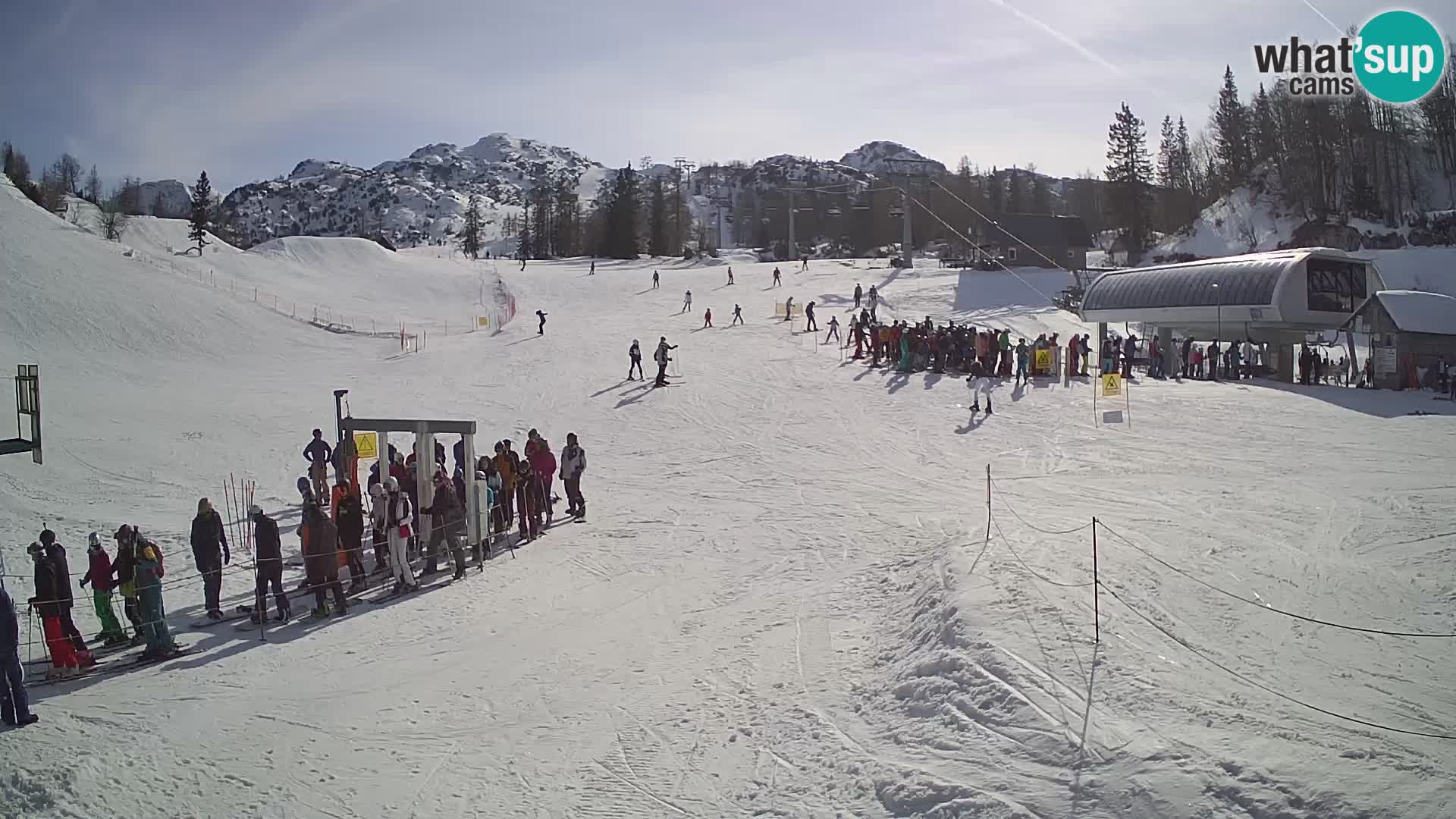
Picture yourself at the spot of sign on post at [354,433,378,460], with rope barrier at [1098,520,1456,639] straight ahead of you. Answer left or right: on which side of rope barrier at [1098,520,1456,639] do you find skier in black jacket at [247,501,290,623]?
right

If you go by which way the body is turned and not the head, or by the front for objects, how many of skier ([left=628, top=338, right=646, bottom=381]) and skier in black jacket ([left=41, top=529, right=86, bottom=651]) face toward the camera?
1

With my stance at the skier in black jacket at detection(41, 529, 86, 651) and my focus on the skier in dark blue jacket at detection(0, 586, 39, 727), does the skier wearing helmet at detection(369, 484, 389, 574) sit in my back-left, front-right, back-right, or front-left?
back-left

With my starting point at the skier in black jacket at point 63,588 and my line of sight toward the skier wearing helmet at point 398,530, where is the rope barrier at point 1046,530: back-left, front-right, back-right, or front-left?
front-right

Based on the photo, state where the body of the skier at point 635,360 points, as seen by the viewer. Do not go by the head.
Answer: toward the camera

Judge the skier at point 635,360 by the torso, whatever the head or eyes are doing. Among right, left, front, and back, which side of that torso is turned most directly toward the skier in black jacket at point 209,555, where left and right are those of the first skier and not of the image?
front

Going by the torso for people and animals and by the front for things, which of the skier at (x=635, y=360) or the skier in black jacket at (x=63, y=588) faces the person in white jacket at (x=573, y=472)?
the skier at (x=635, y=360)

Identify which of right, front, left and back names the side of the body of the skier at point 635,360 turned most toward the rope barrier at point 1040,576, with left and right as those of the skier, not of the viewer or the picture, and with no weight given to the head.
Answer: front

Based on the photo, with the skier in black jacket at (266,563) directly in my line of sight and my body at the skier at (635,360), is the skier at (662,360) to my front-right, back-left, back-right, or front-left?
front-left

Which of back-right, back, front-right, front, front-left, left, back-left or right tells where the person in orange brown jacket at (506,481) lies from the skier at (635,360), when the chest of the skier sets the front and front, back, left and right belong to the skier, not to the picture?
front
